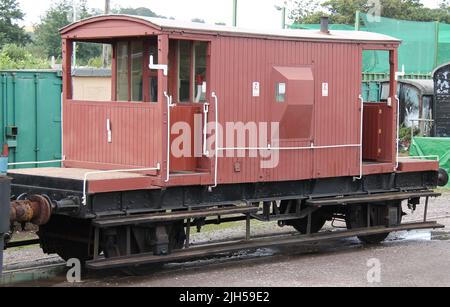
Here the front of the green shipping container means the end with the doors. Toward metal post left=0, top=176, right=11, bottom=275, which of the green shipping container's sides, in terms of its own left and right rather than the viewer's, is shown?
front

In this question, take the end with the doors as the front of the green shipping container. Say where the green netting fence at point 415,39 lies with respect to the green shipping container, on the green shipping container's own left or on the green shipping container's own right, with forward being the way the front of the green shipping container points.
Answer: on the green shipping container's own left

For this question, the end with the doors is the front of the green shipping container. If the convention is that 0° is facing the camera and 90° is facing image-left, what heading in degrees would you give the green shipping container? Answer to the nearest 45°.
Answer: approximately 0°

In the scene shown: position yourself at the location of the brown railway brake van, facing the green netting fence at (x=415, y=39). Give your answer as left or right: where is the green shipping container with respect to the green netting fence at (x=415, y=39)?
left

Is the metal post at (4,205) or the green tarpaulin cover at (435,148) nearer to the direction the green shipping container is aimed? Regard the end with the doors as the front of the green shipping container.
the metal post

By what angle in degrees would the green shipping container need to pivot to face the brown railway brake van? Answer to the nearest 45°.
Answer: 0° — it already faces it

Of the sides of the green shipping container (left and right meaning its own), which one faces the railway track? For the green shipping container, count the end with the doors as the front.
front

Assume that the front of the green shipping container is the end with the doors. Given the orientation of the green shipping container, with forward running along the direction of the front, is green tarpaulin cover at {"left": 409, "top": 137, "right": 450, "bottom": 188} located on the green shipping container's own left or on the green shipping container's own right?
on the green shipping container's own left
